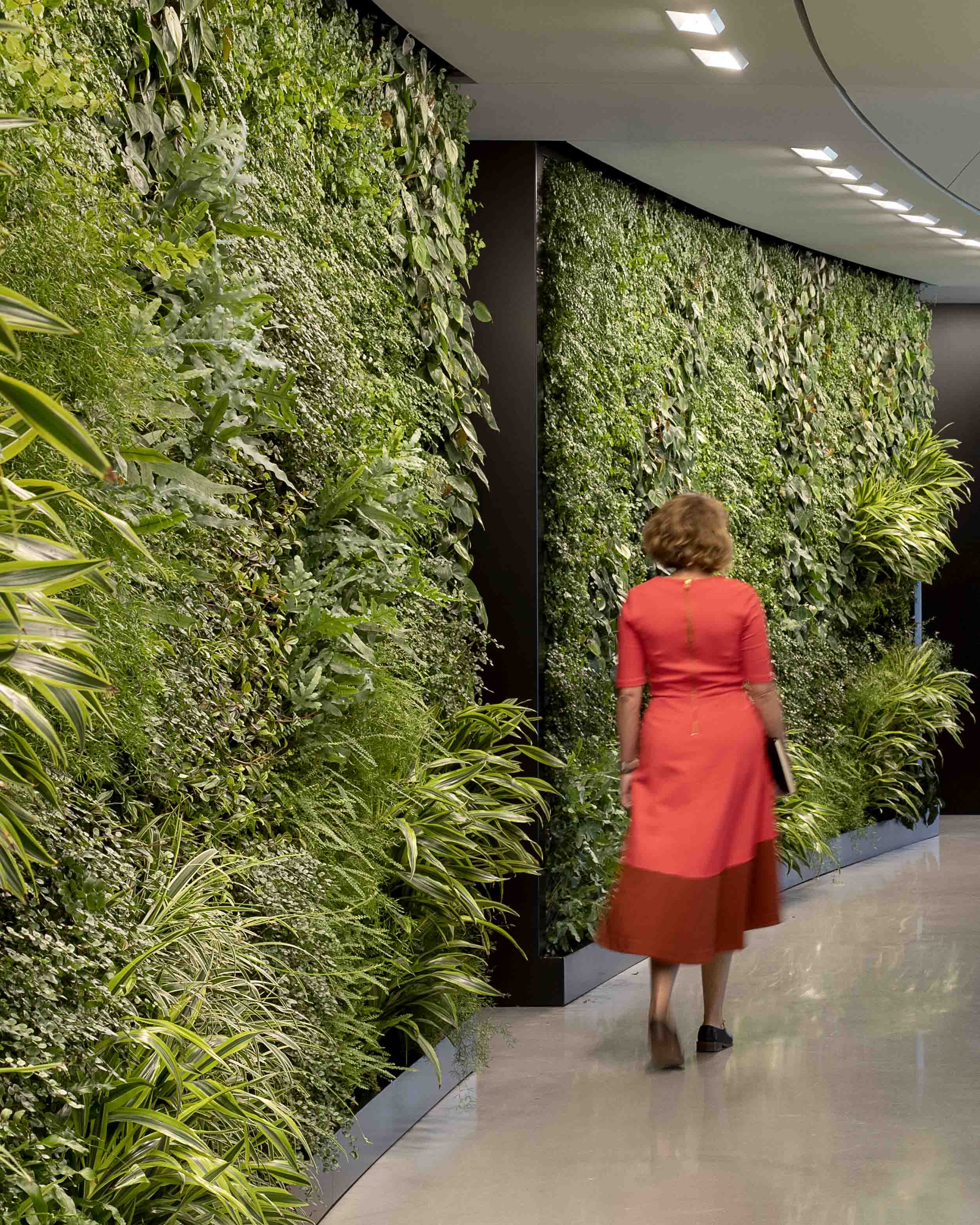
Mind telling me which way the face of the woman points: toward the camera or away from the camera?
away from the camera

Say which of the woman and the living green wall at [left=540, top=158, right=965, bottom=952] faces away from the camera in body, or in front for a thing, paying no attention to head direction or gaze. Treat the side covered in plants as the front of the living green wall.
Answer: the woman

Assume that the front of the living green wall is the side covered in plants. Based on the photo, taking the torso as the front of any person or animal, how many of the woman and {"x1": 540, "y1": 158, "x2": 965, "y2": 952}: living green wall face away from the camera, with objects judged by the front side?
1

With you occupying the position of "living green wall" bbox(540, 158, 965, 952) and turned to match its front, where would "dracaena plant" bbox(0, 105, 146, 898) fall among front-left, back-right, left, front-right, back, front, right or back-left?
front-right

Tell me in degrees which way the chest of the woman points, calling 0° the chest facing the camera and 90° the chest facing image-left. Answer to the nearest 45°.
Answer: approximately 180°
